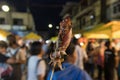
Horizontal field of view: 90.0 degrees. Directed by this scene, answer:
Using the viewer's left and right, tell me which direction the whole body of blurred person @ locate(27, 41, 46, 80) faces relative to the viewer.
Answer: facing away from the viewer and to the right of the viewer

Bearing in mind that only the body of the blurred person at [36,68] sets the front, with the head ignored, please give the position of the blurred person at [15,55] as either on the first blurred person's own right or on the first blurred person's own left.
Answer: on the first blurred person's own left

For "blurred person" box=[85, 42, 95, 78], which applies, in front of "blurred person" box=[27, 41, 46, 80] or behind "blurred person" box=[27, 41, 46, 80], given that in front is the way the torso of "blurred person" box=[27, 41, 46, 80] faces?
in front
